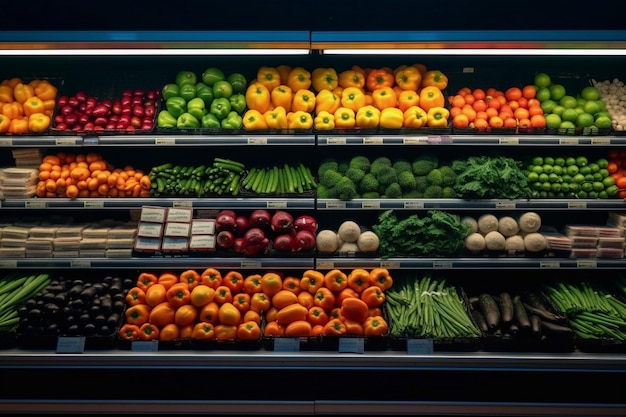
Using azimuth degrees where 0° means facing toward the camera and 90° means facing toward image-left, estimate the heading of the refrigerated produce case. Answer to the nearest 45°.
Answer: approximately 0°

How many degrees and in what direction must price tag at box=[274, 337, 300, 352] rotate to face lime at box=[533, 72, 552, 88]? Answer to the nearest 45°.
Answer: approximately 90° to its left

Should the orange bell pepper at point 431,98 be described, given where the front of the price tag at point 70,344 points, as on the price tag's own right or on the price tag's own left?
on the price tag's own left

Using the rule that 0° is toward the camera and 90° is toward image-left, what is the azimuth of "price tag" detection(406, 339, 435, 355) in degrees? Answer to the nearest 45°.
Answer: approximately 0°

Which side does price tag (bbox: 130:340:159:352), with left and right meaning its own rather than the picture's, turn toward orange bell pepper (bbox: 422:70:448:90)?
left
